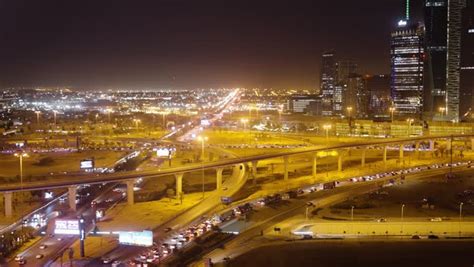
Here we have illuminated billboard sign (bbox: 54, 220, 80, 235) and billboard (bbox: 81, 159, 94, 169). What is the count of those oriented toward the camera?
2

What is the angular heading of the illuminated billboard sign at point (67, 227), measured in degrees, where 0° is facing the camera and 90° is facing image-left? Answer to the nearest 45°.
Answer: approximately 0°

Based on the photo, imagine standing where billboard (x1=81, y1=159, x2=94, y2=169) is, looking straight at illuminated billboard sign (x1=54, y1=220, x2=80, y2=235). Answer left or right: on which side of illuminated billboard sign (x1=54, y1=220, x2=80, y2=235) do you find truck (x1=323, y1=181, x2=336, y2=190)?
left

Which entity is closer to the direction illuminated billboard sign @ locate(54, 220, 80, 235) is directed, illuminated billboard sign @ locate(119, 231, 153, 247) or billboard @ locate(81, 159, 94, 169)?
the illuminated billboard sign

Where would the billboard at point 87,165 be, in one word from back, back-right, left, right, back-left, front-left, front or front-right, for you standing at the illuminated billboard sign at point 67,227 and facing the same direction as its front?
back

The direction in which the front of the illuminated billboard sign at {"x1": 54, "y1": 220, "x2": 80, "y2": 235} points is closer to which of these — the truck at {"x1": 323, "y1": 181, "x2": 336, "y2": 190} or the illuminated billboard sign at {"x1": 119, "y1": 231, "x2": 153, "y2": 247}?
the illuminated billboard sign

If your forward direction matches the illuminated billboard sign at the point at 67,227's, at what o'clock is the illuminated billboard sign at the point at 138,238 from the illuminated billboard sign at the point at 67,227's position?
the illuminated billboard sign at the point at 138,238 is roughly at 10 o'clock from the illuminated billboard sign at the point at 67,227.

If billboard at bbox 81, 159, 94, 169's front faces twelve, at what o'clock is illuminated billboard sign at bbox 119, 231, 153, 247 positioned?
The illuminated billboard sign is roughly at 12 o'clock from the billboard.
